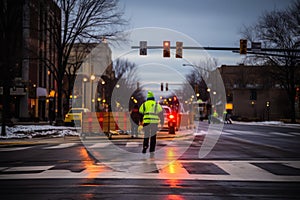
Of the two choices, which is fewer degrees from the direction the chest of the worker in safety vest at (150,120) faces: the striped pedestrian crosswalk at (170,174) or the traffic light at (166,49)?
the traffic light

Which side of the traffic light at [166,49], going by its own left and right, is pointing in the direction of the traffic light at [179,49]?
left

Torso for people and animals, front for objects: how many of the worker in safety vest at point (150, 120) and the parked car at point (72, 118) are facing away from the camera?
1

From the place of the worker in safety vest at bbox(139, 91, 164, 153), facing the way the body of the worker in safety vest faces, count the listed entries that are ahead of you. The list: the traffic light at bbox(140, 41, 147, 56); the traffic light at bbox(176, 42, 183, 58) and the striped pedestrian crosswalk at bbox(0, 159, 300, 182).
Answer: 2

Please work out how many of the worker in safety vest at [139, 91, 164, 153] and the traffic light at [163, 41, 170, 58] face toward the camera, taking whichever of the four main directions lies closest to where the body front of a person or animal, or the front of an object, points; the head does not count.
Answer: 1

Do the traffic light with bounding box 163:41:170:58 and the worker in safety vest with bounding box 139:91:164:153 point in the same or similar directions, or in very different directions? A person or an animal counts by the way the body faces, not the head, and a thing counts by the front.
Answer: very different directions

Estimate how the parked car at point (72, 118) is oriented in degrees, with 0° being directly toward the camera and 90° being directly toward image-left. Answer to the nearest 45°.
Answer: approximately 45°

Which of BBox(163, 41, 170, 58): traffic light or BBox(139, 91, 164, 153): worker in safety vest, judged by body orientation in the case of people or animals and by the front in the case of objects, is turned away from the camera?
the worker in safety vest

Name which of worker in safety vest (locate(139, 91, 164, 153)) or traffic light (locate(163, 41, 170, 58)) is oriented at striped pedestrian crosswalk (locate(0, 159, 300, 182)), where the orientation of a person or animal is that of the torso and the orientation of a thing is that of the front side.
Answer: the traffic light

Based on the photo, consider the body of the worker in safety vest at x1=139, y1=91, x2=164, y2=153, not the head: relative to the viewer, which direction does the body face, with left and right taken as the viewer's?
facing away from the viewer

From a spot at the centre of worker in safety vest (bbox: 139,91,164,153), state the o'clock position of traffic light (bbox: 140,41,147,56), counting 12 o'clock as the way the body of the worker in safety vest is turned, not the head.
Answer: The traffic light is roughly at 12 o'clock from the worker in safety vest.

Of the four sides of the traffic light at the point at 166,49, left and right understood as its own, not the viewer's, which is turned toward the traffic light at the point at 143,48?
right

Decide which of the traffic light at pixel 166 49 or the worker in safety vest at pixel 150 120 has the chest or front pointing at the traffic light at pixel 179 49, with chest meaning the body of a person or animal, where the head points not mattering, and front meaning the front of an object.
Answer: the worker in safety vest

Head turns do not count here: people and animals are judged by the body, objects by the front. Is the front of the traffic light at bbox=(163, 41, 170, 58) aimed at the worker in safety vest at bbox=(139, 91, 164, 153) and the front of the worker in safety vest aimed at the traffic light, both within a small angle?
yes

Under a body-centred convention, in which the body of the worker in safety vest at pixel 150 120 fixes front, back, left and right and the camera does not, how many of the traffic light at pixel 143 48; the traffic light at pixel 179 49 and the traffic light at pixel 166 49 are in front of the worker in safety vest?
3
